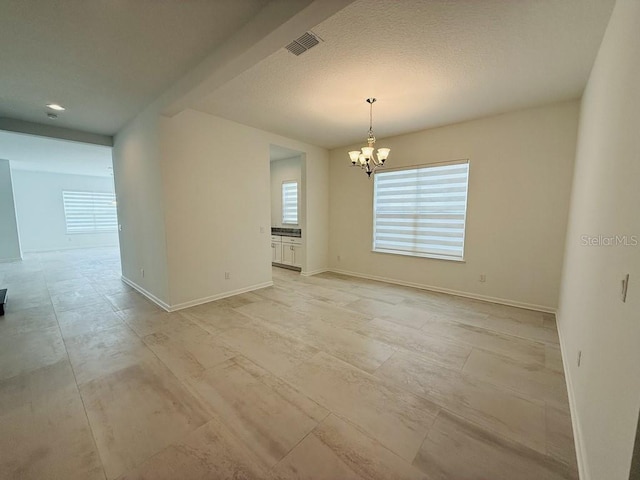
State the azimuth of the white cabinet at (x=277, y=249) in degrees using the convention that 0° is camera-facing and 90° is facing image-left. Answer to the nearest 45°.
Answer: approximately 45°

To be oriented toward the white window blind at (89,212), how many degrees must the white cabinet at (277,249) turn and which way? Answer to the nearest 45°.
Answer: approximately 90° to its right

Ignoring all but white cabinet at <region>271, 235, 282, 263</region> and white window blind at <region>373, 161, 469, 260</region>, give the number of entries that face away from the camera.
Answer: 0

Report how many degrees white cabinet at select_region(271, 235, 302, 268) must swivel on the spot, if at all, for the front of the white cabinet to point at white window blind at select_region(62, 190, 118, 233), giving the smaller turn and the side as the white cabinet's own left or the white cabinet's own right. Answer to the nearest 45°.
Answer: approximately 90° to the white cabinet's own right

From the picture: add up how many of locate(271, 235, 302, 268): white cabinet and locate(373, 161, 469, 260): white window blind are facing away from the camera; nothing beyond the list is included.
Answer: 0

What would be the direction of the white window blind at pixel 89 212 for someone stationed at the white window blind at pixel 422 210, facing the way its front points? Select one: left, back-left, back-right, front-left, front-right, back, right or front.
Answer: front-right

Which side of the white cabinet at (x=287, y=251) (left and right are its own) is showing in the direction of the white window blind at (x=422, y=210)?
left

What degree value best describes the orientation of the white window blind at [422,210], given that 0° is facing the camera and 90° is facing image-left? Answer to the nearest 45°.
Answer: approximately 45°

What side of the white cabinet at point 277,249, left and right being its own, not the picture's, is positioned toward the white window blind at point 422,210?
left
